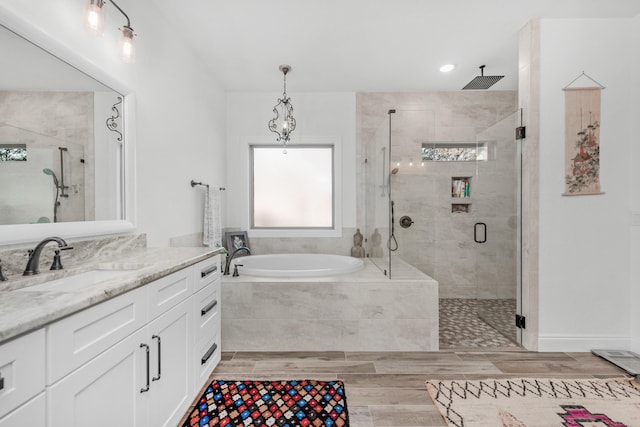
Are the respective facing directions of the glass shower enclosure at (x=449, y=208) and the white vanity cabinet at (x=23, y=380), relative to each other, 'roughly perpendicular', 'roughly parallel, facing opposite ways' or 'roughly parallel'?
roughly perpendicular

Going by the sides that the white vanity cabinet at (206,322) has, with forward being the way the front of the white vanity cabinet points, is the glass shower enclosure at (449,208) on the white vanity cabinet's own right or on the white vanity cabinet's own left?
on the white vanity cabinet's own left

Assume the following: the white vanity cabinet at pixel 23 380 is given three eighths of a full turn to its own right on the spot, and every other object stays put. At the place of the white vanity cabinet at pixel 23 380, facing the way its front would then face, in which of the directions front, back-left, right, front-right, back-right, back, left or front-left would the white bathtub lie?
back-right

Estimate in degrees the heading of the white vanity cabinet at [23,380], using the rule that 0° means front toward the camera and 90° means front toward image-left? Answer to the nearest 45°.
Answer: approximately 315°

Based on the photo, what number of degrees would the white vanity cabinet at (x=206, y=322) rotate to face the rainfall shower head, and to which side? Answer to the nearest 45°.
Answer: approximately 45° to its left

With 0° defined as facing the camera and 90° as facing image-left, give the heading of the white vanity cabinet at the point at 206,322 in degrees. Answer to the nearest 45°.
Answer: approximately 315°

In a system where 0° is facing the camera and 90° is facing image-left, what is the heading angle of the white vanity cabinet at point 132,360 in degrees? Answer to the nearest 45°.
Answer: approximately 315°

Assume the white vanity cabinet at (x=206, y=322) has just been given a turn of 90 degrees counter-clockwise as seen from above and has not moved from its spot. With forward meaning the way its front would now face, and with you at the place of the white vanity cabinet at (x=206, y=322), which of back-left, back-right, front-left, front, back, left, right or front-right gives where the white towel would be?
front-left

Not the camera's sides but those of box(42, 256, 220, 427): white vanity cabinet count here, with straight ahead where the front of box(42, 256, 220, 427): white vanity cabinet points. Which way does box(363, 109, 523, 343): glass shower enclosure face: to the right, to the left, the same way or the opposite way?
to the right
